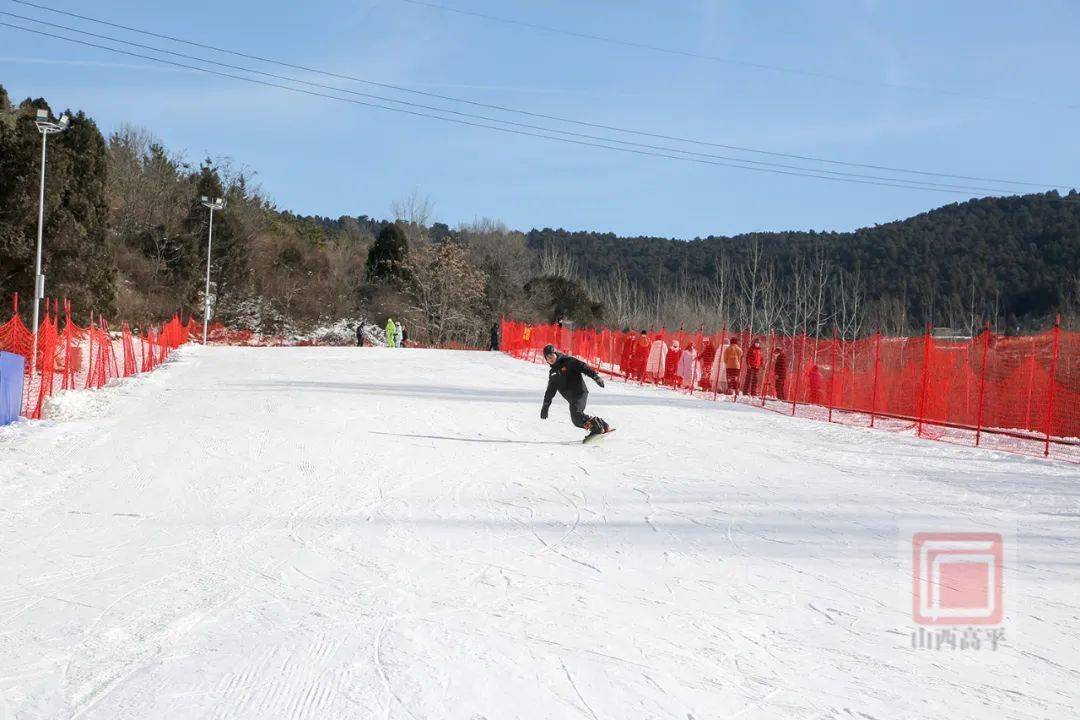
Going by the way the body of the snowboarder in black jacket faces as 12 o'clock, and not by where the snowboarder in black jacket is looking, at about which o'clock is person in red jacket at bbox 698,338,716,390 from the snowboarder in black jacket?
The person in red jacket is roughly at 5 o'clock from the snowboarder in black jacket.

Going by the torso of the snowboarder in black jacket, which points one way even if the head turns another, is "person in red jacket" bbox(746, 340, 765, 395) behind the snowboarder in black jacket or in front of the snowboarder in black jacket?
behind

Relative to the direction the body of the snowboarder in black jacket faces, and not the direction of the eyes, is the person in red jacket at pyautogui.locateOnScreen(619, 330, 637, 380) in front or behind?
behind

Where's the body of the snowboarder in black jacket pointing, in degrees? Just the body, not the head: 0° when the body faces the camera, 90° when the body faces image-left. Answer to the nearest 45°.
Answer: approximately 45°

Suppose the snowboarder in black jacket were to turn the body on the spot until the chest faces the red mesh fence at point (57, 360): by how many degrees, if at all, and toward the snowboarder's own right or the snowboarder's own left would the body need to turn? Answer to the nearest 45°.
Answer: approximately 45° to the snowboarder's own right

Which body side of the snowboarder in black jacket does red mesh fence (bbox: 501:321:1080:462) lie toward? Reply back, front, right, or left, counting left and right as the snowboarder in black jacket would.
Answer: back

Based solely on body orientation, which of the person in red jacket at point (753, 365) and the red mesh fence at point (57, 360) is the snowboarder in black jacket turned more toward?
the red mesh fence

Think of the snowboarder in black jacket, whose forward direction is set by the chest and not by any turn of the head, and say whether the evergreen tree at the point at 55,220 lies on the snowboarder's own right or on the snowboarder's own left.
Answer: on the snowboarder's own right

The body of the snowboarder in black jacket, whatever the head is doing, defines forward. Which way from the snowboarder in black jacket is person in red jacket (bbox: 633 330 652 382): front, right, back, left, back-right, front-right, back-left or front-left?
back-right

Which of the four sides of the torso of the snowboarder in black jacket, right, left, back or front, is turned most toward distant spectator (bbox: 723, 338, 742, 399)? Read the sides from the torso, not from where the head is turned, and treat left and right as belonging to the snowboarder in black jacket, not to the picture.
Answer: back
